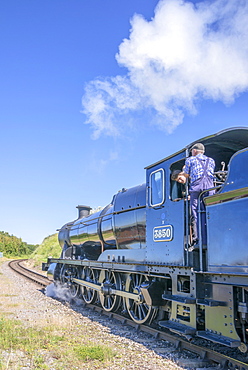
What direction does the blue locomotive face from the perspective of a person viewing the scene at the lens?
facing away from the viewer and to the left of the viewer

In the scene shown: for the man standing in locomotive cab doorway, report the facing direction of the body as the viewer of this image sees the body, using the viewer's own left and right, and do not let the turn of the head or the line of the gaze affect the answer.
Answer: facing away from the viewer and to the left of the viewer
